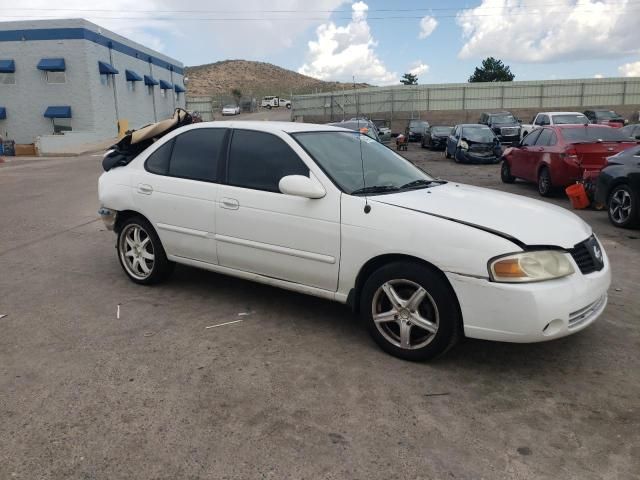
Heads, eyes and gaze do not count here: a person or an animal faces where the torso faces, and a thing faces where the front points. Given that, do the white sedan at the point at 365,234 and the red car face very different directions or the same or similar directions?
very different directions

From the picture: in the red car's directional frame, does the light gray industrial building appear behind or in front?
in front

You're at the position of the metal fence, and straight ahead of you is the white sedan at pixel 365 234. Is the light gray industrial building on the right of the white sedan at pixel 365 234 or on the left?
right

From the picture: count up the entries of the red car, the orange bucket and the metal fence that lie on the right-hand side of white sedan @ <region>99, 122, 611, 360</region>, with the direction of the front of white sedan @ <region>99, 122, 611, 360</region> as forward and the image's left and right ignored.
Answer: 0

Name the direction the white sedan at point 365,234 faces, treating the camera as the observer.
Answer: facing the viewer and to the right of the viewer

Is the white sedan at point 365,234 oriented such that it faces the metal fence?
no

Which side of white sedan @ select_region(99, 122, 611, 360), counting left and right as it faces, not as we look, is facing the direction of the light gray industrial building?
back

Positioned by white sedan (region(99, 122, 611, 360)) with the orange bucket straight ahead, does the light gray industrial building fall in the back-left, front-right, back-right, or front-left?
front-left

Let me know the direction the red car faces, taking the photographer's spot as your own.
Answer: facing away from the viewer and to the left of the viewer

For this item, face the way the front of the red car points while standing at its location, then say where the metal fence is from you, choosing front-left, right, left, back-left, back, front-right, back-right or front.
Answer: front-right

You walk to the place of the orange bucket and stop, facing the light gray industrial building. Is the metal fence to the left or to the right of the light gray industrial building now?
right

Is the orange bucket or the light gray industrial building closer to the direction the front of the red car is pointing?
the light gray industrial building

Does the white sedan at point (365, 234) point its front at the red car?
no

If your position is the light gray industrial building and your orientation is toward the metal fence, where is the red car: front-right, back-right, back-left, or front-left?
front-right
